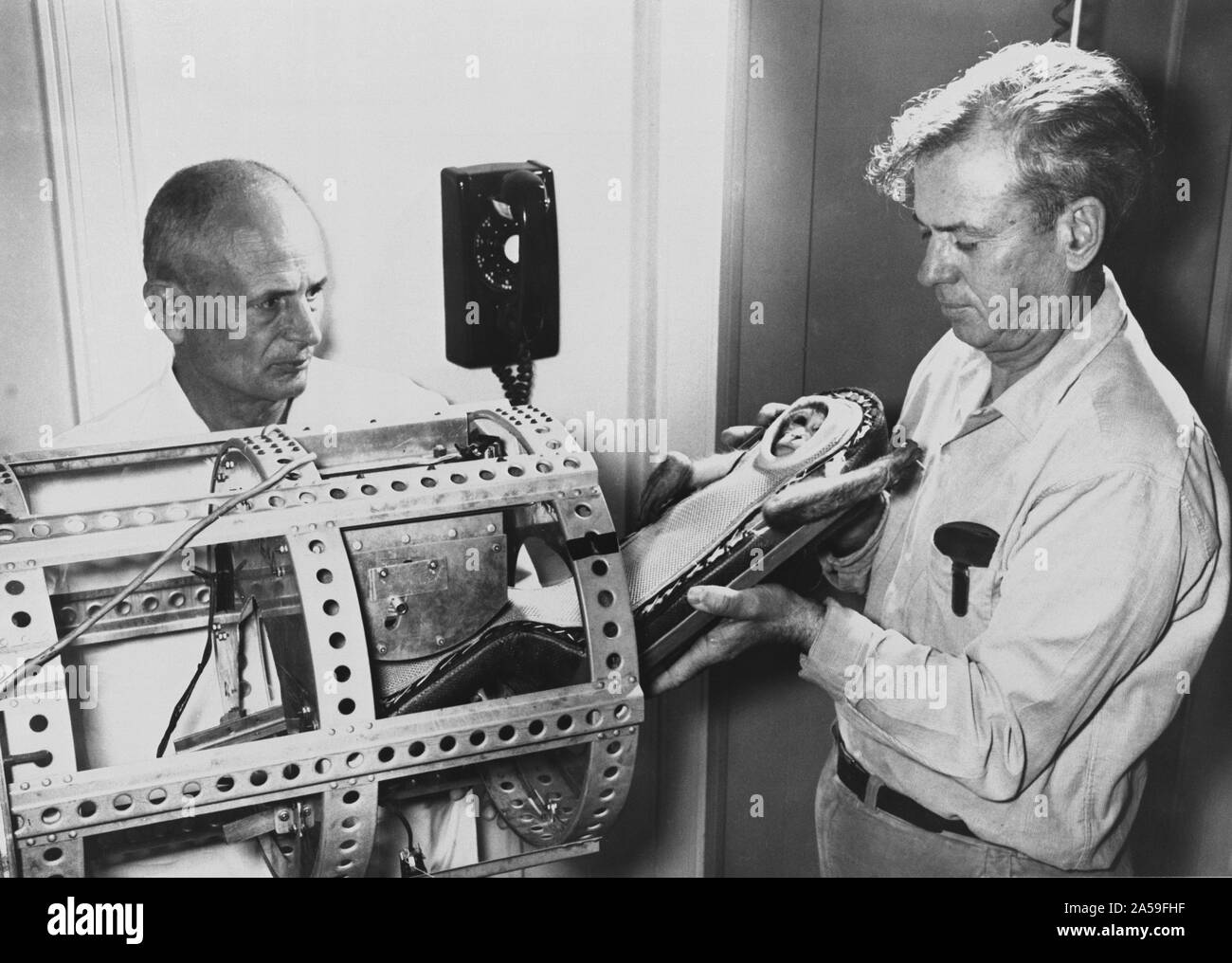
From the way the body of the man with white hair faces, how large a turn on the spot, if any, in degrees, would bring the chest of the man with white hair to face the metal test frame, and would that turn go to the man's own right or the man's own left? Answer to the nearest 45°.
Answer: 0° — they already face it

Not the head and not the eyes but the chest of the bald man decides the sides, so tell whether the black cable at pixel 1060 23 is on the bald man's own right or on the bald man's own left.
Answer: on the bald man's own left

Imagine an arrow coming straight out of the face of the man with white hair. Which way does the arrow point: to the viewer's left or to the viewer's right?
to the viewer's left

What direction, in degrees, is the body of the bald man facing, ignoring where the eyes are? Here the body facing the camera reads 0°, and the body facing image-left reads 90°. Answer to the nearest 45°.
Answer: approximately 315°

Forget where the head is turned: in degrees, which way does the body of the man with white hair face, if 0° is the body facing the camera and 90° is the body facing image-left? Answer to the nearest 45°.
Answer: approximately 45°

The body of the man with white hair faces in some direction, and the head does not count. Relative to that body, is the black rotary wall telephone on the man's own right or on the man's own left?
on the man's own right
